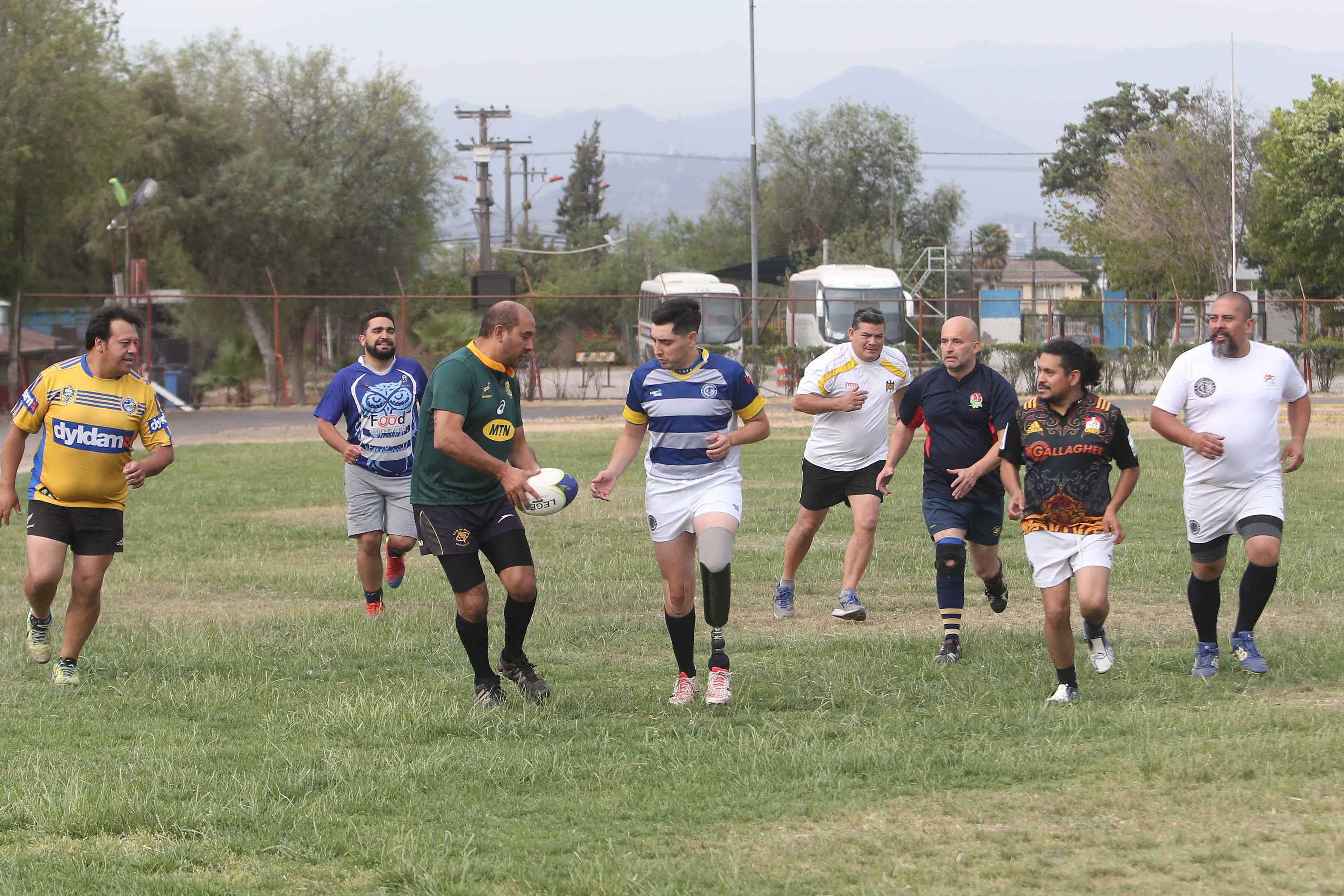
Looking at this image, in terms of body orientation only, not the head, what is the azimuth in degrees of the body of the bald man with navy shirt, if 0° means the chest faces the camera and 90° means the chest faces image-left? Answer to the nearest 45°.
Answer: approximately 0°

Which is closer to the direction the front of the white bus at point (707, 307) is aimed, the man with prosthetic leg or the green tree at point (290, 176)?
the man with prosthetic leg

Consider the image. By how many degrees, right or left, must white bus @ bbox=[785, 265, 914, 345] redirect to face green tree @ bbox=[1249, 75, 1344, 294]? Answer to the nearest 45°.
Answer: approximately 45° to its left

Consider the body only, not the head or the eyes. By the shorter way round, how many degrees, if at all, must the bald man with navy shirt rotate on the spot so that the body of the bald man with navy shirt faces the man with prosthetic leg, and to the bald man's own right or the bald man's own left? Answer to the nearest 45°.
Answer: approximately 45° to the bald man's own right

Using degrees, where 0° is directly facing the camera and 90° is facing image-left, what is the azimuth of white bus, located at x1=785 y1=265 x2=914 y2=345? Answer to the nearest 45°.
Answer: approximately 315°

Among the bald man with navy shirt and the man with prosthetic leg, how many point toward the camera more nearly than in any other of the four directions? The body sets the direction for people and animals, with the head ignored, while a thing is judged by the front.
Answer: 2

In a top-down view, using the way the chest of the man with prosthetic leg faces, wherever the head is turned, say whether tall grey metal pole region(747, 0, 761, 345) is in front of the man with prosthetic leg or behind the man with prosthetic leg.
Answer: behind
